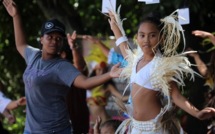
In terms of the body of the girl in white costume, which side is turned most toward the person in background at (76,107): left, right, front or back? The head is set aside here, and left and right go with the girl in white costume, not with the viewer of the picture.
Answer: right

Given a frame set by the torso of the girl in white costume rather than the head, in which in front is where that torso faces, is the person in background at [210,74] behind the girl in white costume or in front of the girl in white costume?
behind

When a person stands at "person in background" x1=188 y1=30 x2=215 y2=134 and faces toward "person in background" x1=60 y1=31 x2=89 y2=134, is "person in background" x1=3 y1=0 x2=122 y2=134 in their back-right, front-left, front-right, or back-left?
front-left

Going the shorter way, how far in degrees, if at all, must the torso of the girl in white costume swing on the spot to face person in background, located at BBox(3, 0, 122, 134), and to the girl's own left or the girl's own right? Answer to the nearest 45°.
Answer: approximately 45° to the girl's own right

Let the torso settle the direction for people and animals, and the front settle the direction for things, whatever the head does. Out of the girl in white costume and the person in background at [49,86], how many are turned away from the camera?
0

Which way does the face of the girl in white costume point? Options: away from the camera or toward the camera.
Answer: toward the camera

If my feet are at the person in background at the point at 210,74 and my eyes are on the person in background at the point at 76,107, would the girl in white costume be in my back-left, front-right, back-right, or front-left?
front-left

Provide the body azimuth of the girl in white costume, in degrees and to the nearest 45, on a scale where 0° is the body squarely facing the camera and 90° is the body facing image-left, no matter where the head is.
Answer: approximately 45°

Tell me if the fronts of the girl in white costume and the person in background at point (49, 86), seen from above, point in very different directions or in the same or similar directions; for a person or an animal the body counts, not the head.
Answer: same or similar directions
